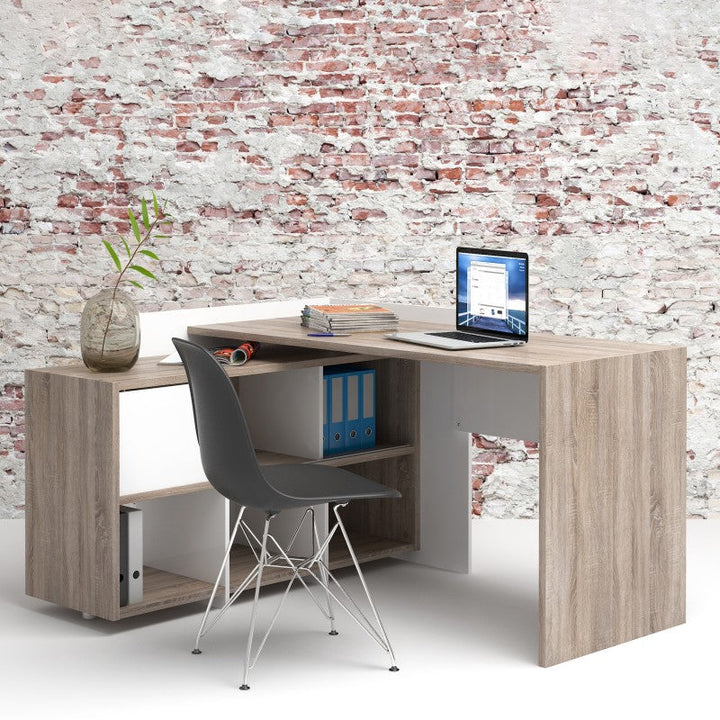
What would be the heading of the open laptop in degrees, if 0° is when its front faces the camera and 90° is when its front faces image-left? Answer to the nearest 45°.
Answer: approximately 45°

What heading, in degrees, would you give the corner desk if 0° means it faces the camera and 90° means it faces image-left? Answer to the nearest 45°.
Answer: approximately 45°
